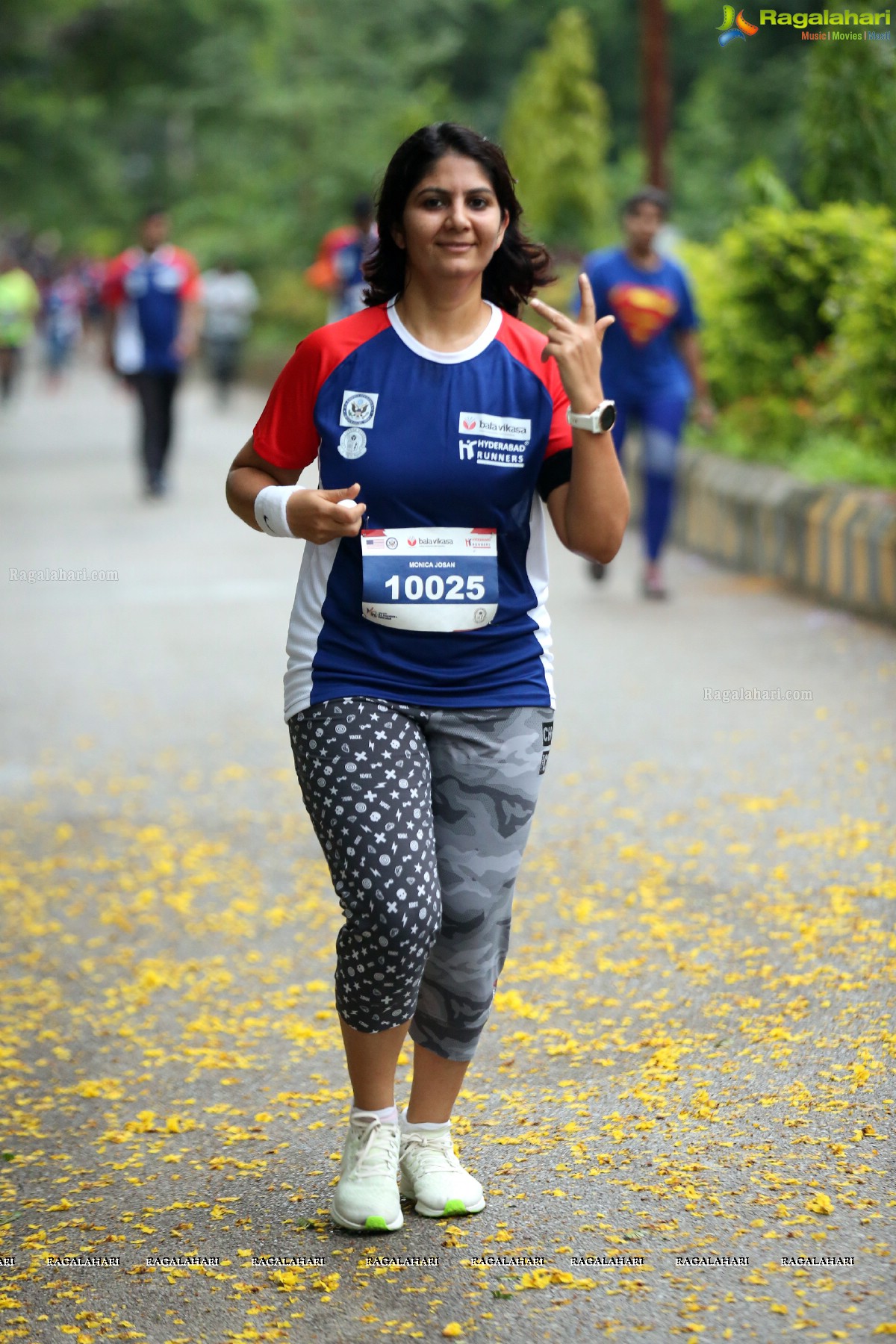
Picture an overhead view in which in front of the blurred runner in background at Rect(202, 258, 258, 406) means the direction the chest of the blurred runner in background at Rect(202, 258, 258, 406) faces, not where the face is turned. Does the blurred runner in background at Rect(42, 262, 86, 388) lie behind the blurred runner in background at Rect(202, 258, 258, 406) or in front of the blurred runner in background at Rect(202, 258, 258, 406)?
behind

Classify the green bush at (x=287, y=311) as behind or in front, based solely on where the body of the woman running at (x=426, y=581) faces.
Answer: behind

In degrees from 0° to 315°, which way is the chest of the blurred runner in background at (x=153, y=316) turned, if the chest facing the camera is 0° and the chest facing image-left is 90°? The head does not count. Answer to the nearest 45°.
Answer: approximately 0°
